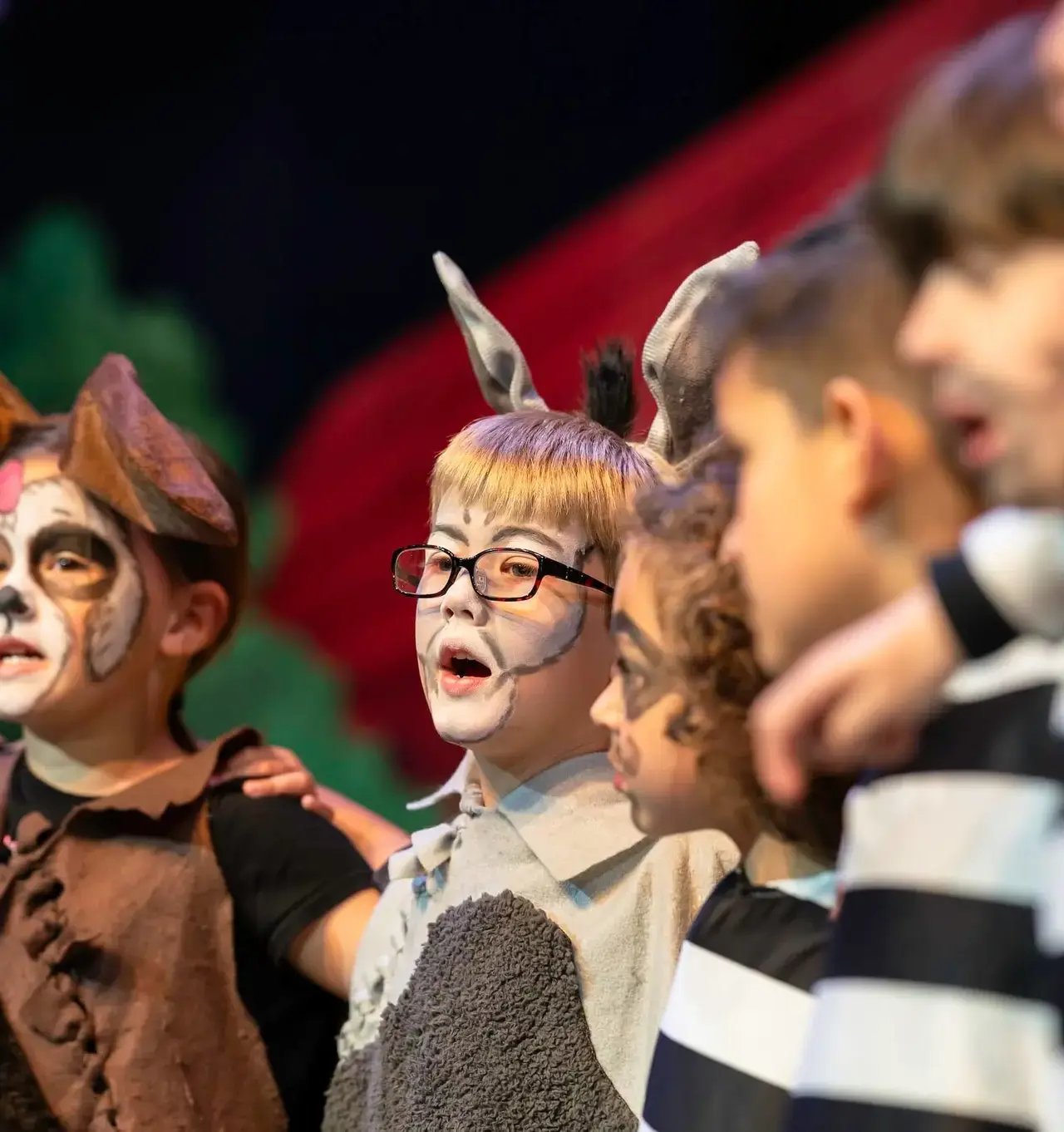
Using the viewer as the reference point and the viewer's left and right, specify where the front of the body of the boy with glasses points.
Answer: facing the viewer and to the left of the viewer
